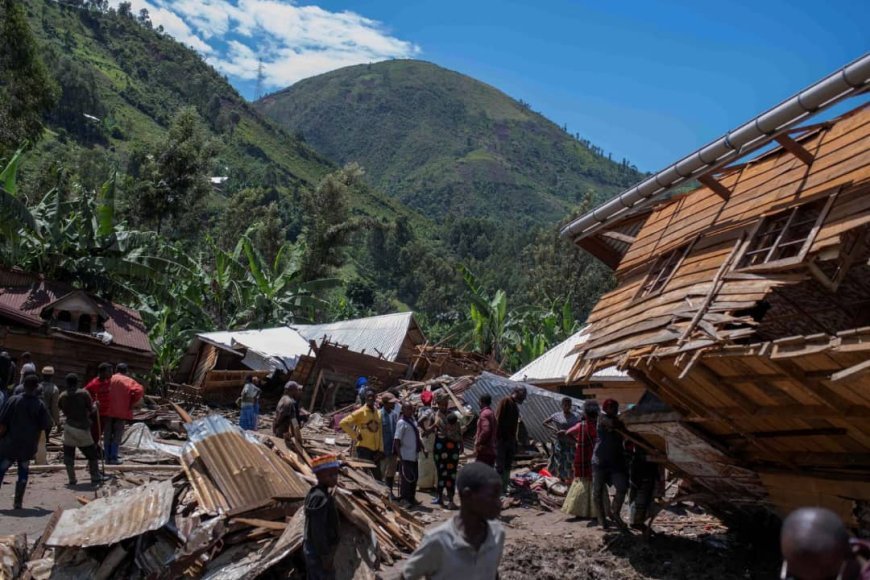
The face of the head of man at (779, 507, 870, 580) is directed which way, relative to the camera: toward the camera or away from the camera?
away from the camera

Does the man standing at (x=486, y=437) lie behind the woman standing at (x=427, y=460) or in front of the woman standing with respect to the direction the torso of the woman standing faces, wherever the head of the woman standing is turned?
behind

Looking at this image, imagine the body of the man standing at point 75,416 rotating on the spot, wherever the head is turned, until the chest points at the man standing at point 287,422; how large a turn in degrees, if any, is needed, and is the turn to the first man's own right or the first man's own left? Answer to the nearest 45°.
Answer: approximately 90° to the first man's own right

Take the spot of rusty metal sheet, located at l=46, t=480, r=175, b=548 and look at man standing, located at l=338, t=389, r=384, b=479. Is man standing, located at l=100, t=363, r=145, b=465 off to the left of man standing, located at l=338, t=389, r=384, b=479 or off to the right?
left

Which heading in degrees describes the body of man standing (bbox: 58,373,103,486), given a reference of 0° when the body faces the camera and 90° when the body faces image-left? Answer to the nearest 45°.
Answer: approximately 180°
